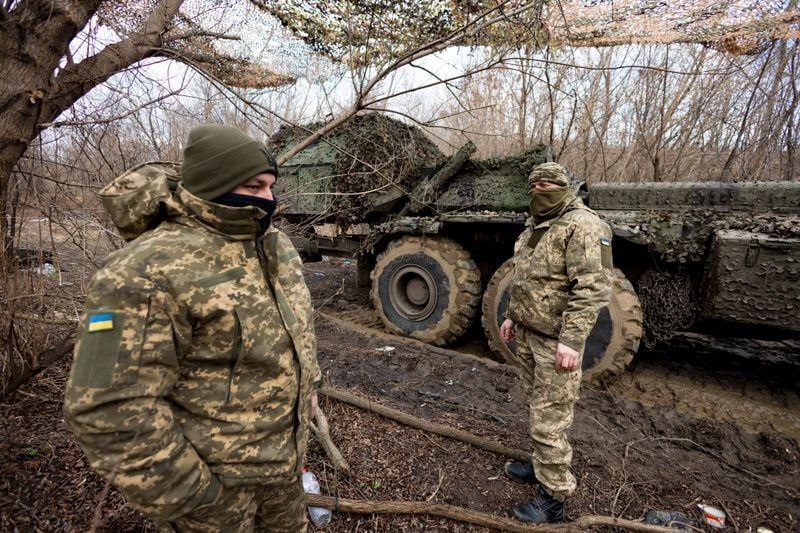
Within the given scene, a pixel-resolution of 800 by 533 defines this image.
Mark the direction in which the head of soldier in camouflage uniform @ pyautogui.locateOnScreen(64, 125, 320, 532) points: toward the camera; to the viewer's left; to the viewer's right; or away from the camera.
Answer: to the viewer's right

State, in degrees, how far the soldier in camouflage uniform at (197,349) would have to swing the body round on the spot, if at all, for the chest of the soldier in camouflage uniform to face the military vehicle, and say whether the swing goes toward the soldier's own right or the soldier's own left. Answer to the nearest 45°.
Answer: approximately 90° to the soldier's own left

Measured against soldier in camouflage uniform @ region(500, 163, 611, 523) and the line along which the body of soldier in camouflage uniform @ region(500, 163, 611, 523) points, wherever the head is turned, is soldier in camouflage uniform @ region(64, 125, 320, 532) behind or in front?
in front

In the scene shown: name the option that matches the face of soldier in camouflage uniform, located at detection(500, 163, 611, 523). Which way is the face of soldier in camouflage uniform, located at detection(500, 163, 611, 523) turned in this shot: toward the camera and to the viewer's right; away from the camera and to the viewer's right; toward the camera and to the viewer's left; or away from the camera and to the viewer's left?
toward the camera and to the viewer's left

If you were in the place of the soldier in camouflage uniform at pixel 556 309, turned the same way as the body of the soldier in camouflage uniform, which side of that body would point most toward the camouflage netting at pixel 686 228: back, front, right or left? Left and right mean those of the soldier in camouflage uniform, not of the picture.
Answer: back

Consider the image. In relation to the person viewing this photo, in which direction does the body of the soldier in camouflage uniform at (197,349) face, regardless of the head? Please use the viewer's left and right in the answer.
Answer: facing the viewer and to the right of the viewer

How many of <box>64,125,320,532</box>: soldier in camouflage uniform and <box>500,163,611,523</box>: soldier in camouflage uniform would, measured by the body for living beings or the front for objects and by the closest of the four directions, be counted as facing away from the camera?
0
